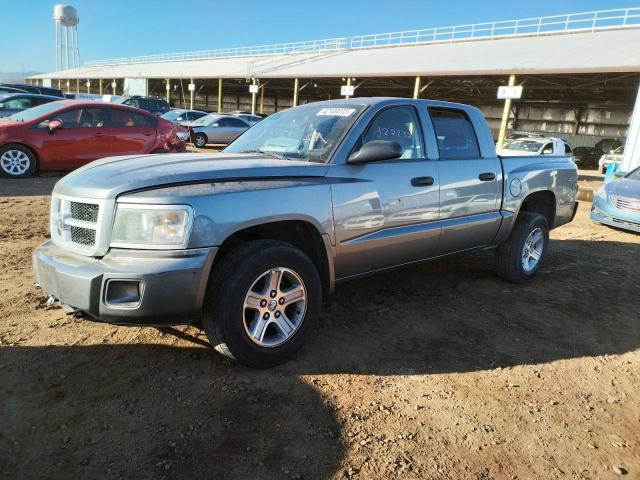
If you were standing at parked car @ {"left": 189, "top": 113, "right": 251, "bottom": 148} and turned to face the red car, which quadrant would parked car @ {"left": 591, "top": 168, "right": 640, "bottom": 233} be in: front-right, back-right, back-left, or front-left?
front-left

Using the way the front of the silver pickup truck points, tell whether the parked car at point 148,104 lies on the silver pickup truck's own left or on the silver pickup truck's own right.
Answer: on the silver pickup truck's own right

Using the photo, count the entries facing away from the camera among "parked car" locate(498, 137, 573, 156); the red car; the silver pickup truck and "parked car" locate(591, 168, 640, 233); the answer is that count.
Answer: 0

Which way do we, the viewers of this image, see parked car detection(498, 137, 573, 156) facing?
facing the viewer and to the left of the viewer

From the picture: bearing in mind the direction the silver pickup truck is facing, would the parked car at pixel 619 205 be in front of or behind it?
behind

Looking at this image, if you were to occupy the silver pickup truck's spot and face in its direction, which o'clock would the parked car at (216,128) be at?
The parked car is roughly at 4 o'clock from the silver pickup truck.

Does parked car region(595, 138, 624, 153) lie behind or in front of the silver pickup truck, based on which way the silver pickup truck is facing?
behind

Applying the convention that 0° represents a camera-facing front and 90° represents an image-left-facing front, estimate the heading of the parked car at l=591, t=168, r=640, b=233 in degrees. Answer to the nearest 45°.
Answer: approximately 45°

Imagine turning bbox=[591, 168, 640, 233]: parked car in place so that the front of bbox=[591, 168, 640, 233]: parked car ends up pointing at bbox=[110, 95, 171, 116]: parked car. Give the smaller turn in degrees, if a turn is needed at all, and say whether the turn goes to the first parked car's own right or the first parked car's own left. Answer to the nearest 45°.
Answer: approximately 45° to the first parked car's own right

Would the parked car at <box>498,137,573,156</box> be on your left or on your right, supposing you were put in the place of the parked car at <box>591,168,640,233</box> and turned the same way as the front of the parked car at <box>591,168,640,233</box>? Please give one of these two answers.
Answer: on your right
